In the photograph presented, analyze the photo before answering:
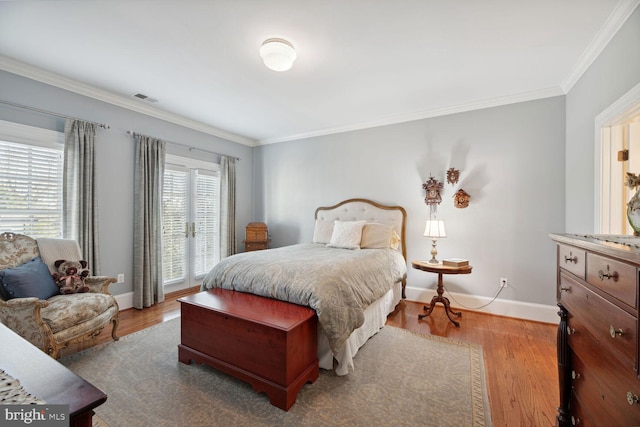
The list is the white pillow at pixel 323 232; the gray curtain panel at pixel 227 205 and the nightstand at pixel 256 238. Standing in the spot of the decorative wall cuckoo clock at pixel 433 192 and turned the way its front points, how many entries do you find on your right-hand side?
3

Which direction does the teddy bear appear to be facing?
toward the camera

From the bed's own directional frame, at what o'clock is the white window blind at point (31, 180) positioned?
The white window blind is roughly at 2 o'clock from the bed.

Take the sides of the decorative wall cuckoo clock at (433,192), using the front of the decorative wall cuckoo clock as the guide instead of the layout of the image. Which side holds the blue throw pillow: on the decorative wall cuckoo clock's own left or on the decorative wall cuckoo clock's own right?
on the decorative wall cuckoo clock's own right

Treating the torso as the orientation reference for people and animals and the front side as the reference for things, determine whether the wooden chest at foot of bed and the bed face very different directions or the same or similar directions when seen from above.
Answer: same or similar directions

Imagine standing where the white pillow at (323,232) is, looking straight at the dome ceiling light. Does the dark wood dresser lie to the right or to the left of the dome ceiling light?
left

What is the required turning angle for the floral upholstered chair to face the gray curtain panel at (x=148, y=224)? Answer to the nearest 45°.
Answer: approximately 90° to its left

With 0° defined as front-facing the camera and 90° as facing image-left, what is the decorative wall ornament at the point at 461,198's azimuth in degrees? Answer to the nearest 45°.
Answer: approximately 0°

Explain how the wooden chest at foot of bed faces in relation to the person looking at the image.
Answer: facing the viewer and to the left of the viewer

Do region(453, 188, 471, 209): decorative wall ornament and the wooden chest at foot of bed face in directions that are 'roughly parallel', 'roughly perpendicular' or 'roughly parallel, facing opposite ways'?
roughly parallel

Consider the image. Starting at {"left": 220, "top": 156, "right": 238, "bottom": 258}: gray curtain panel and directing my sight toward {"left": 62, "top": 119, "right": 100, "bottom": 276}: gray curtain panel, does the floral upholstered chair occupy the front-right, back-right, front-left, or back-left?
front-left

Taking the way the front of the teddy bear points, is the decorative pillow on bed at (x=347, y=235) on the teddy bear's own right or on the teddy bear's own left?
on the teddy bear's own left
